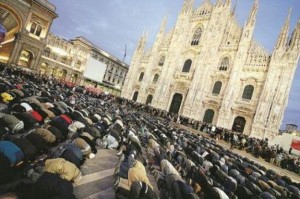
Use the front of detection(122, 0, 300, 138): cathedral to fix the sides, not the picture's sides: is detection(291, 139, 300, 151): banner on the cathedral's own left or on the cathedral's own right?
on the cathedral's own left

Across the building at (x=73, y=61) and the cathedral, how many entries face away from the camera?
0

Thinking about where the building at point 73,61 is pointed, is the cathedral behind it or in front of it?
in front

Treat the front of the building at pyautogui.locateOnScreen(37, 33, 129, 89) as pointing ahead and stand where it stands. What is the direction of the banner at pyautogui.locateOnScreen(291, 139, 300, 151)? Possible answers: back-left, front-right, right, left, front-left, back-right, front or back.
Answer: front

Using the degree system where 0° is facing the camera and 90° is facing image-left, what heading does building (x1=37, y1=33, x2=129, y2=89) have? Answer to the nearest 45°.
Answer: approximately 315°

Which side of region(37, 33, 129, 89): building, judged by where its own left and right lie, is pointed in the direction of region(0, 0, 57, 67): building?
right

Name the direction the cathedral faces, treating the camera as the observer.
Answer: facing the viewer and to the left of the viewer

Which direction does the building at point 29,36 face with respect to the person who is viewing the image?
facing the viewer and to the right of the viewer
